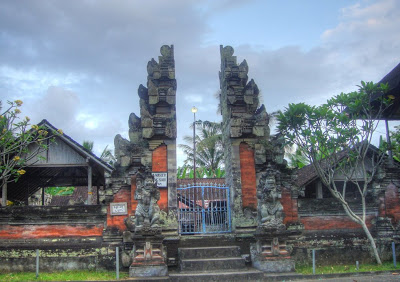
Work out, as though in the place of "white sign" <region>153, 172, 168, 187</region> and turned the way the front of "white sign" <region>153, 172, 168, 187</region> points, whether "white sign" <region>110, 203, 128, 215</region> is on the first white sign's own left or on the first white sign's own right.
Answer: on the first white sign's own right

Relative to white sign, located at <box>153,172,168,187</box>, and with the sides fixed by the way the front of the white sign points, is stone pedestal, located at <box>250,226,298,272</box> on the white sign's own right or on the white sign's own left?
on the white sign's own left

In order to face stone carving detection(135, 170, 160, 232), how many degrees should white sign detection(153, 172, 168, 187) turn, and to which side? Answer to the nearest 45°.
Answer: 0° — it already faces it

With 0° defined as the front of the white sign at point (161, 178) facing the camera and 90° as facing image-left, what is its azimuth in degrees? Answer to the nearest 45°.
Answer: approximately 0°

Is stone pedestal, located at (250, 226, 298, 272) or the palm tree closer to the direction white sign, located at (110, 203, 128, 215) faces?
the stone pedestal

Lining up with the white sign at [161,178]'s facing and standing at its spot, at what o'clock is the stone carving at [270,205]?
The stone carving is roughly at 10 o'clock from the white sign.

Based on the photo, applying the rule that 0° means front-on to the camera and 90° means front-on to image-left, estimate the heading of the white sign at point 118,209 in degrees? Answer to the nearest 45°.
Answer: approximately 0°

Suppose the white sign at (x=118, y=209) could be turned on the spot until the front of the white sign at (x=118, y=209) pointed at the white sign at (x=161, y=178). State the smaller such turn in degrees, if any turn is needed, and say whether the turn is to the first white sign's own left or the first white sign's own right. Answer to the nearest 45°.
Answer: approximately 90° to the first white sign's own left

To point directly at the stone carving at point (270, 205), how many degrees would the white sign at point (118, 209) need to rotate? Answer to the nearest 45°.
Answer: approximately 45° to its left

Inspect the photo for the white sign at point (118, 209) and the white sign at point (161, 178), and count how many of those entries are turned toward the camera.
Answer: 2

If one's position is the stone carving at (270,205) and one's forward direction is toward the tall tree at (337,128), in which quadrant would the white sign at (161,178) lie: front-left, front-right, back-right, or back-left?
back-left

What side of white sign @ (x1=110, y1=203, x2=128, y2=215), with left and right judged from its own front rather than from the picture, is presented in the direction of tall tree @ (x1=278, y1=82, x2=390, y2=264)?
left
